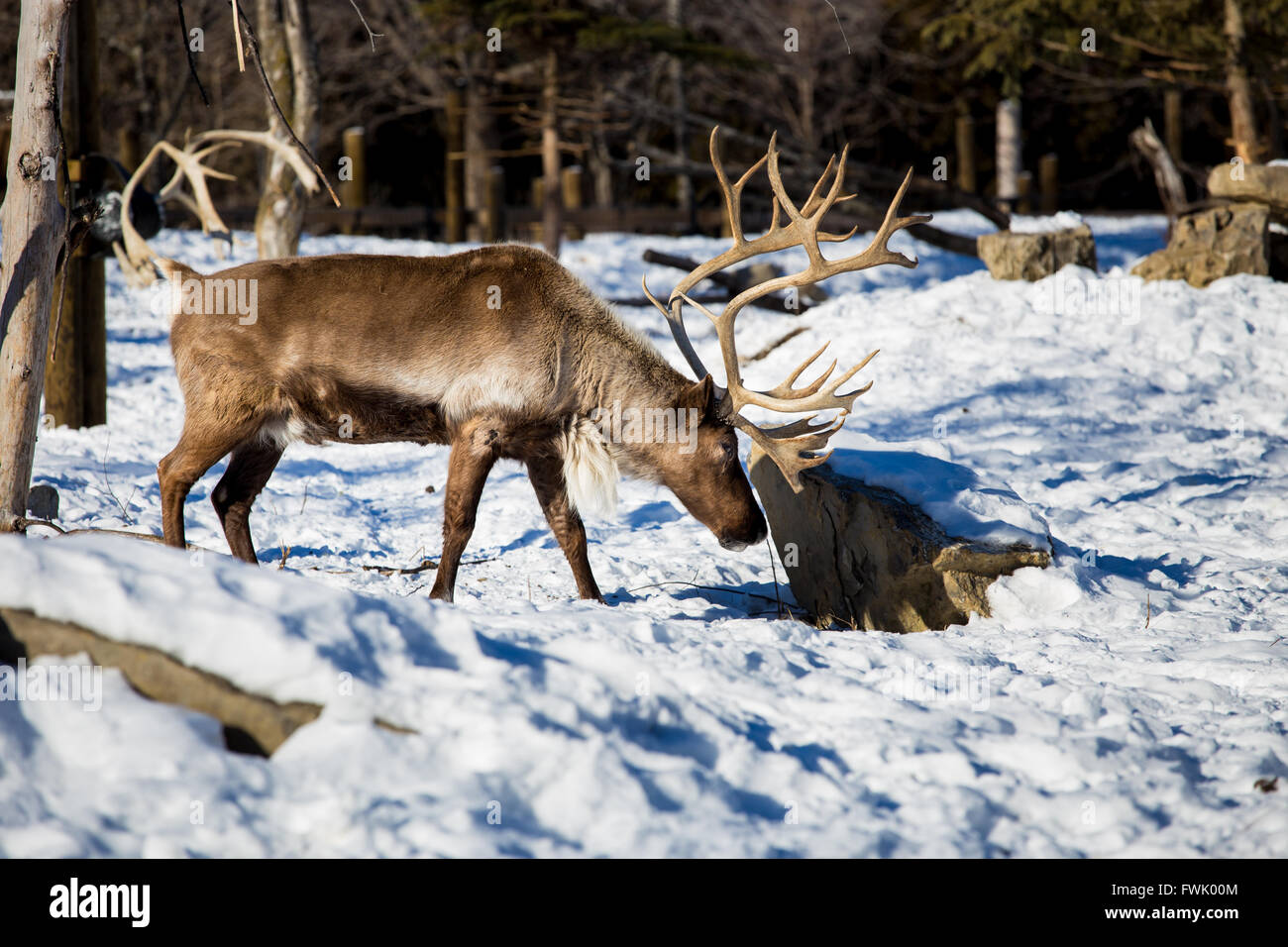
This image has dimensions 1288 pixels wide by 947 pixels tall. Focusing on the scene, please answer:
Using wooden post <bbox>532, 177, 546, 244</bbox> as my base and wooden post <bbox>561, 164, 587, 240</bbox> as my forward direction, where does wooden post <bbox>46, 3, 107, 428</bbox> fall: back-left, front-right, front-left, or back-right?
back-right

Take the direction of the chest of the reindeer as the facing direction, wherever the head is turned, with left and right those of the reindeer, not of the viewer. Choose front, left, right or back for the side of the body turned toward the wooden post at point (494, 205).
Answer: left

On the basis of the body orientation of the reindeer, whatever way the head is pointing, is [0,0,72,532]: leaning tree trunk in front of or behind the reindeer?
behind

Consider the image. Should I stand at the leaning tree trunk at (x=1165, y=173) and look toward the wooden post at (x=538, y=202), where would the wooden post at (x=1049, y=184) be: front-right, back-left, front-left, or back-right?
front-right

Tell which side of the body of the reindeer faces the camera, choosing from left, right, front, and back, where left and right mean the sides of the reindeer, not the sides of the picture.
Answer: right

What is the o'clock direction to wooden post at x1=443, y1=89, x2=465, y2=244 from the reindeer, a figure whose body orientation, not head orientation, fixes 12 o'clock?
The wooden post is roughly at 9 o'clock from the reindeer.

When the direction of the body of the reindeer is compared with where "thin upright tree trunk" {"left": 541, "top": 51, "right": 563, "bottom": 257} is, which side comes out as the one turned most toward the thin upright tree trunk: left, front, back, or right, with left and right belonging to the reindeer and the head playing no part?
left

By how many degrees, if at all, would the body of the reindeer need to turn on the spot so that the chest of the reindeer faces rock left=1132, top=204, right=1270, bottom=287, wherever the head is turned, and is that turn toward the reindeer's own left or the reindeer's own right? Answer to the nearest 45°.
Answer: approximately 45° to the reindeer's own left

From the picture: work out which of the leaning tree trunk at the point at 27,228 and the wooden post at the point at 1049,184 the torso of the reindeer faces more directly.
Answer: the wooden post
